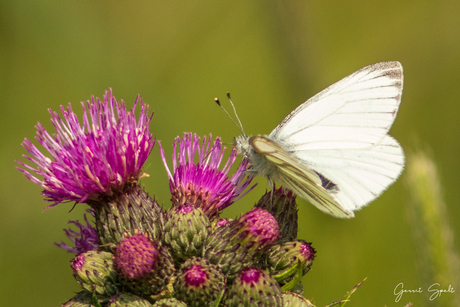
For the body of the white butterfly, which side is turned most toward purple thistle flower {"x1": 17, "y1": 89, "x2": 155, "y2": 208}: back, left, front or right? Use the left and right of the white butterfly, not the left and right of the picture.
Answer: front

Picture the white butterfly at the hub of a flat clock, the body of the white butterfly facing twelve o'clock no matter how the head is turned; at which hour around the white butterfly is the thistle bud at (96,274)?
The thistle bud is roughly at 11 o'clock from the white butterfly.

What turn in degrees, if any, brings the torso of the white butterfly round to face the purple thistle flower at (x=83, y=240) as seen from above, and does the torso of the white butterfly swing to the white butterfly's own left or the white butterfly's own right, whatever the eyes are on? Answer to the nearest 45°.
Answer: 0° — it already faces it

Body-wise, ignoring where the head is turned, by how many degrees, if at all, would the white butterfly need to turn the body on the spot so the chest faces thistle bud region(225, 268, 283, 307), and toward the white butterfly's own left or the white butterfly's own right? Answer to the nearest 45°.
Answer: approximately 45° to the white butterfly's own left

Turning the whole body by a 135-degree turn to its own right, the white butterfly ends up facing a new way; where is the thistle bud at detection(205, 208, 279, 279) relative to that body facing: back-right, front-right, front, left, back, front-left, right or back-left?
back

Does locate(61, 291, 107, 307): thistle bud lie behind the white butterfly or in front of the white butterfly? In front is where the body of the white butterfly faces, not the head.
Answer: in front

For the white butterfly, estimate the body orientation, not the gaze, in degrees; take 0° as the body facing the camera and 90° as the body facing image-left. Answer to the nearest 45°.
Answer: approximately 90°

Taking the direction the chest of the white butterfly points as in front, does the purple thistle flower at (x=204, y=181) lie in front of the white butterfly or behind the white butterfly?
in front

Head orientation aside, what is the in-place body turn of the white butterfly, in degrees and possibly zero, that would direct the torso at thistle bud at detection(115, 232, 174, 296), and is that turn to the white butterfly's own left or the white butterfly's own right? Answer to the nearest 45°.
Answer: approximately 45° to the white butterfly's own left

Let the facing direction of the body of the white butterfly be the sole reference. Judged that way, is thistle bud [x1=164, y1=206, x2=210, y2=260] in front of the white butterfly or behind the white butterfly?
in front
